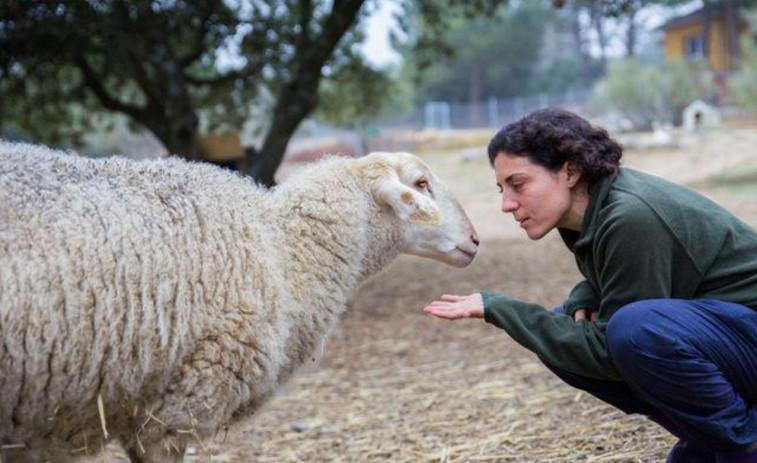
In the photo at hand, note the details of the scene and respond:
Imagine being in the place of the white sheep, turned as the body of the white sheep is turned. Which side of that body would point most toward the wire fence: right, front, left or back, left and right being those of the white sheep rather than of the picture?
left

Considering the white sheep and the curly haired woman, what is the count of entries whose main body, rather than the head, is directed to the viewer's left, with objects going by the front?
1

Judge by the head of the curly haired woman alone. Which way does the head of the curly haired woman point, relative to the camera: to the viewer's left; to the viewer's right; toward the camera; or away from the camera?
to the viewer's left

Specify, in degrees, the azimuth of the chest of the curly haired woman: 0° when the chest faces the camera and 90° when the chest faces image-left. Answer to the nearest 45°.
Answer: approximately 90°

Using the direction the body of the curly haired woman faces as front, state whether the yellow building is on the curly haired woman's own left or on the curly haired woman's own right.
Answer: on the curly haired woman's own right

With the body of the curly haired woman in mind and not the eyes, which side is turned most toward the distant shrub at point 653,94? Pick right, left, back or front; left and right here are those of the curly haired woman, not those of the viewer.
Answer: right

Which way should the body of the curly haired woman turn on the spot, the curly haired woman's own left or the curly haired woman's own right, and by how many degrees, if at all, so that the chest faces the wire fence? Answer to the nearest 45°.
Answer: approximately 90° to the curly haired woman's own right

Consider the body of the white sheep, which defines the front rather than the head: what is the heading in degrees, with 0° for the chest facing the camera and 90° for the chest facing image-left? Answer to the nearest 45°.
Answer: approximately 270°

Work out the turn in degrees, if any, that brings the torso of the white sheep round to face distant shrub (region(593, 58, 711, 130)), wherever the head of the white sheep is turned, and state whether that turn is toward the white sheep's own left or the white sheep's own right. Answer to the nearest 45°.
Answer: approximately 45° to the white sheep's own left

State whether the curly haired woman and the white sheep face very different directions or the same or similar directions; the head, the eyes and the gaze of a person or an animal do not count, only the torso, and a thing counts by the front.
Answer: very different directions

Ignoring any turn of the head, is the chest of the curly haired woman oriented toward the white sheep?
yes
